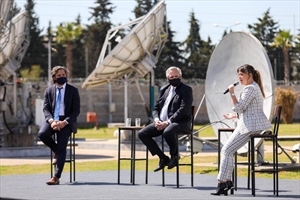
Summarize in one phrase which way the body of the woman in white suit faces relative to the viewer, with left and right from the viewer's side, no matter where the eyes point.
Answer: facing to the left of the viewer

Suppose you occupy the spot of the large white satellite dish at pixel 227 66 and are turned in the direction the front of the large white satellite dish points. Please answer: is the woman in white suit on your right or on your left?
on your left

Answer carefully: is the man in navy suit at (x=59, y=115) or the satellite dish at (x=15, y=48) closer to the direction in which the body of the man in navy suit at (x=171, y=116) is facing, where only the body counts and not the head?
the man in navy suit

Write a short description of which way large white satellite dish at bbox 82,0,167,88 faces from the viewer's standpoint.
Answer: facing away from the viewer and to the left of the viewer

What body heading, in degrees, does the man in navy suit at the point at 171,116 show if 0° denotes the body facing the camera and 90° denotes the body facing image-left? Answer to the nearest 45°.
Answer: approximately 45°

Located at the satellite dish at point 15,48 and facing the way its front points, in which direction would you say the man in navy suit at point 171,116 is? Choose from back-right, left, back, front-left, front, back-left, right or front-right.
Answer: back-left
